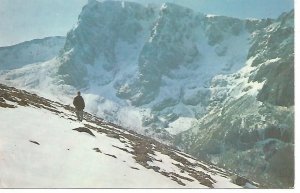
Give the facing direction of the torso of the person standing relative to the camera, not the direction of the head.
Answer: away from the camera
